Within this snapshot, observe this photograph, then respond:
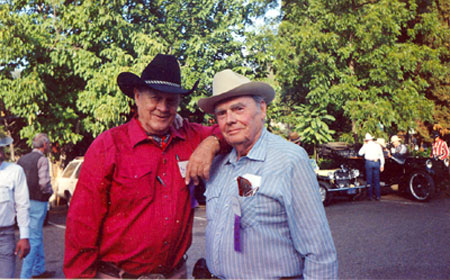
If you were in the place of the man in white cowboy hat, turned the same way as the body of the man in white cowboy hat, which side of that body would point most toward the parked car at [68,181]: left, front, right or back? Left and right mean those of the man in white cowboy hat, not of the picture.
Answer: right

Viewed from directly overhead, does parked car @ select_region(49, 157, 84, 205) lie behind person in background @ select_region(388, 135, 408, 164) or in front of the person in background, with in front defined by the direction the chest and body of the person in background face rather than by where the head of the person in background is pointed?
in front

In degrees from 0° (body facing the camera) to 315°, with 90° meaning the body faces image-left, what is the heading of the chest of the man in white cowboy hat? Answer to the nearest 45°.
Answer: approximately 45°

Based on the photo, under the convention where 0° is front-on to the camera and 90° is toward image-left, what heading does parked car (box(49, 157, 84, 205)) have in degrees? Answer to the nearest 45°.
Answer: approximately 45°

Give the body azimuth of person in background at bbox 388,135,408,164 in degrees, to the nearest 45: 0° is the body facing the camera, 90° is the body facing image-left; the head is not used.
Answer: approximately 45°

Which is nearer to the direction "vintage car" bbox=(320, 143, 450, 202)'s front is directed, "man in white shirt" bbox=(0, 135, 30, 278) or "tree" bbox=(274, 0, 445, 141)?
the man in white shirt
